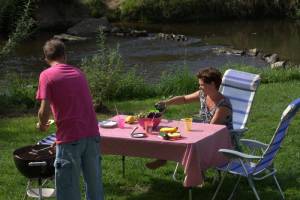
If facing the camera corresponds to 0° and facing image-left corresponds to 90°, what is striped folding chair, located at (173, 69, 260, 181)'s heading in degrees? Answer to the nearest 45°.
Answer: approximately 45°

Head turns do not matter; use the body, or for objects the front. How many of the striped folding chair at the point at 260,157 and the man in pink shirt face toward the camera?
0

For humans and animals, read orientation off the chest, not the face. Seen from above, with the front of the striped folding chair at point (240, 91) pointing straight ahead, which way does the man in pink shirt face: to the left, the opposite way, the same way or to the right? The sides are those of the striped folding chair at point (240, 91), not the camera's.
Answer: to the right

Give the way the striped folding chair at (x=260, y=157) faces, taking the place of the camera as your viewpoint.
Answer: facing away from the viewer and to the left of the viewer

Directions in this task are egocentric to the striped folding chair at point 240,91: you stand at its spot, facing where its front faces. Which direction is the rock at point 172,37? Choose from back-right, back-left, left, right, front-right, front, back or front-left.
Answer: back-right

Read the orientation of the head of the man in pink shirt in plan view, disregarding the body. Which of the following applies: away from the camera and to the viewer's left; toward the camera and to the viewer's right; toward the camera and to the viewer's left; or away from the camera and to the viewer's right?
away from the camera and to the viewer's left

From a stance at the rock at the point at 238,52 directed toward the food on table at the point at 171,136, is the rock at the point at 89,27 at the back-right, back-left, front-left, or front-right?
back-right

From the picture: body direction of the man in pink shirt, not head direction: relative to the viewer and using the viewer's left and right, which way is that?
facing away from the viewer and to the left of the viewer

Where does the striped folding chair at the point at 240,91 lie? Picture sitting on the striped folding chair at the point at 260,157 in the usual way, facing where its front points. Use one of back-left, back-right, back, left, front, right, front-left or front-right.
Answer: front-right

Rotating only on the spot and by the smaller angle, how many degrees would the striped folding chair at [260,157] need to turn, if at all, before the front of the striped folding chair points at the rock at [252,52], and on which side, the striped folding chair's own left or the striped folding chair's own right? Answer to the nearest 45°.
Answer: approximately 45° to the striped folding chair's own right

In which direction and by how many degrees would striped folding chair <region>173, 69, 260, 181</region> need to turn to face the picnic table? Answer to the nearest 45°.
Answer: approximately 45° to its left

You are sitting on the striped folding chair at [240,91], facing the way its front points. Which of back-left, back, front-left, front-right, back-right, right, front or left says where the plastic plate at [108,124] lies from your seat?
front

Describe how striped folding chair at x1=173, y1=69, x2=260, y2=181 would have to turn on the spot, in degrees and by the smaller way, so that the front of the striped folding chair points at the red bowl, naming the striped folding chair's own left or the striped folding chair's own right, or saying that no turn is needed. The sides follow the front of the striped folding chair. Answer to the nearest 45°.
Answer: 0° — it already faces it
